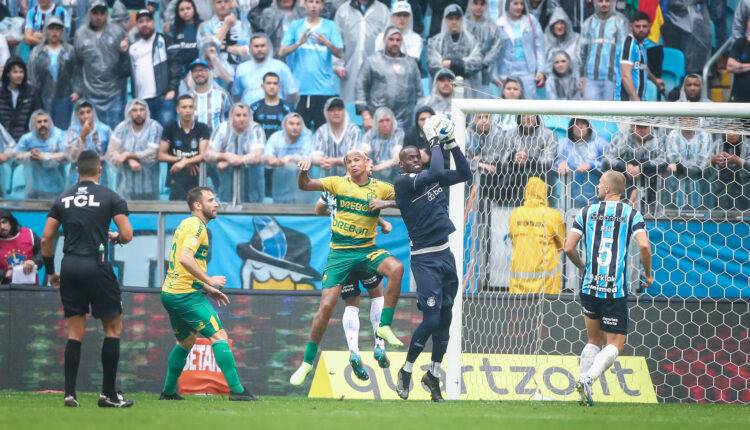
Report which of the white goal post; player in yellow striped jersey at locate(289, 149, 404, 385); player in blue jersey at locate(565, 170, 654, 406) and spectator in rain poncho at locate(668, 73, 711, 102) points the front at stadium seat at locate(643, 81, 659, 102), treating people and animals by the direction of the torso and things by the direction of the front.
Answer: the player in blue jersey

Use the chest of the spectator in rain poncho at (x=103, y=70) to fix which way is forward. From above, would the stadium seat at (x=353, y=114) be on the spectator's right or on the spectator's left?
on the spectator's left

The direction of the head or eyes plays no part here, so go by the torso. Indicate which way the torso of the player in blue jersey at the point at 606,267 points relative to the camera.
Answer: away from the camera

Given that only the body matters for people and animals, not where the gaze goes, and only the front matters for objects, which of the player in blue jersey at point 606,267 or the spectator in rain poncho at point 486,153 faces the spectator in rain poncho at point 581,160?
the player in blue jersey

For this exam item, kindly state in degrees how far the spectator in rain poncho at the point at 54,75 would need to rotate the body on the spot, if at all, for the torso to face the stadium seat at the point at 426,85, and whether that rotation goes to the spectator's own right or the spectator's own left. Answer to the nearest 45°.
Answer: approximately 45° to the spectator's own left

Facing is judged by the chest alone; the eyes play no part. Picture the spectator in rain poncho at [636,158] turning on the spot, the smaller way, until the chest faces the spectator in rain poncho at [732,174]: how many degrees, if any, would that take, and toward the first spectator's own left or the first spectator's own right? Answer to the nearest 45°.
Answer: approximately 90° to the first spectator's own left

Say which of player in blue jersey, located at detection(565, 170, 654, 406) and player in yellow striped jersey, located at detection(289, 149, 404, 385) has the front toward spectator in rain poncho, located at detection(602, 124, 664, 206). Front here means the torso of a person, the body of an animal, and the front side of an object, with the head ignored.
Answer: the player in blue jersey

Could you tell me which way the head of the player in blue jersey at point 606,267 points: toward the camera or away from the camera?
away from the camera
